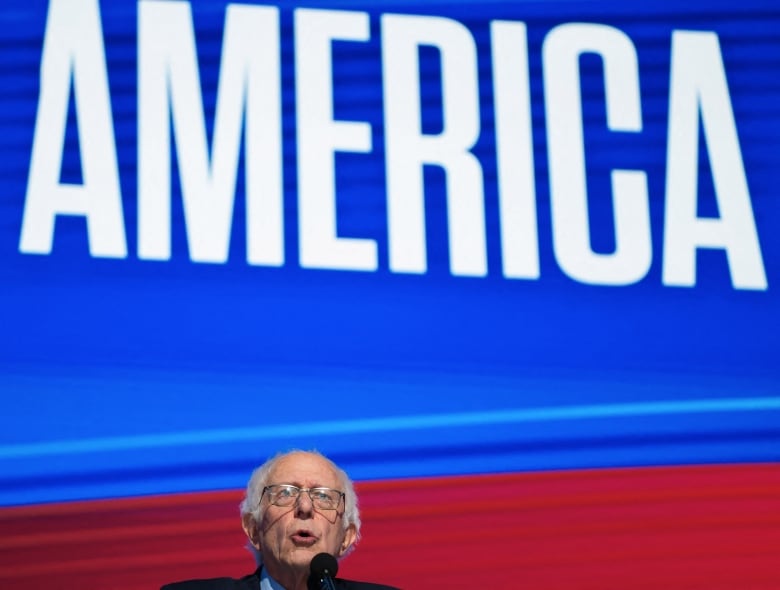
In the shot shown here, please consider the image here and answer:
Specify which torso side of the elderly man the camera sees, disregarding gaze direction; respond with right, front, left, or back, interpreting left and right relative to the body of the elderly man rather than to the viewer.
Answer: front

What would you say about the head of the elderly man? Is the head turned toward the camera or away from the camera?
toward the camera
